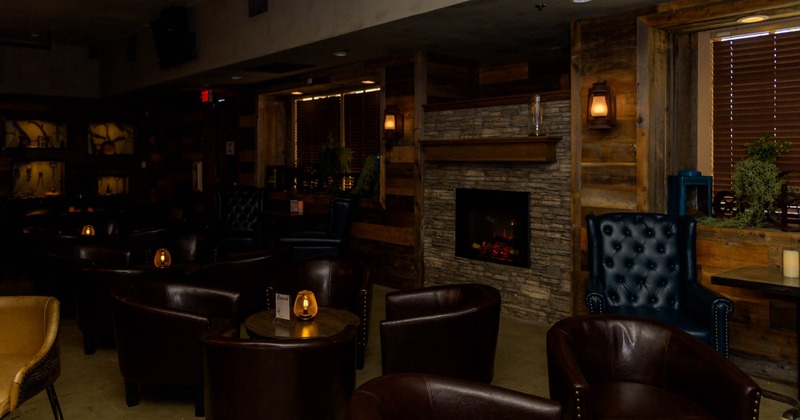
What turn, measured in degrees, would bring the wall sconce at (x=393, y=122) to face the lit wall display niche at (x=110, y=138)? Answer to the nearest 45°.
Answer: approximately 90° to its right

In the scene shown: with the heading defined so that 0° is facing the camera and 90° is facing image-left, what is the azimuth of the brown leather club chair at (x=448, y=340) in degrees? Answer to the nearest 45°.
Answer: approximately 90°

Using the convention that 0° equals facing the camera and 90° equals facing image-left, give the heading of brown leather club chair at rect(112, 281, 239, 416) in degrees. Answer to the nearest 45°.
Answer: approximately 270°

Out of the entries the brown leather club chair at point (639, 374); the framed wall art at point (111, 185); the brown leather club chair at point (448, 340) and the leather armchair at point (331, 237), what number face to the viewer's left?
2

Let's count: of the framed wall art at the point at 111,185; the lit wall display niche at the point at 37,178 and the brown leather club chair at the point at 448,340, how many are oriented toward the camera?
2
